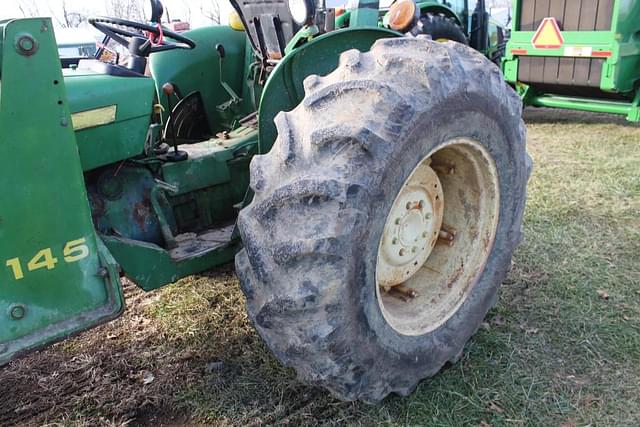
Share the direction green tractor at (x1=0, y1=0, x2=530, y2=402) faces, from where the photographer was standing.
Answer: facing the viewer and to the left of the viewer

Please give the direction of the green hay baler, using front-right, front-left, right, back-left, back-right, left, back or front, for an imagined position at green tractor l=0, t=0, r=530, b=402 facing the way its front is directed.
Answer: back
